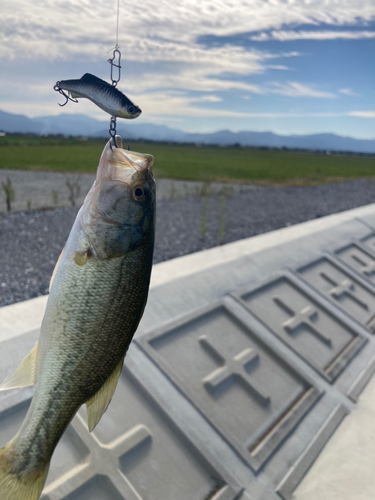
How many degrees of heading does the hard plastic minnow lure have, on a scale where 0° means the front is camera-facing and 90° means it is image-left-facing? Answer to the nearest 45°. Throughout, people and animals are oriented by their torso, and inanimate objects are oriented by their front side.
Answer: approximately 270°
